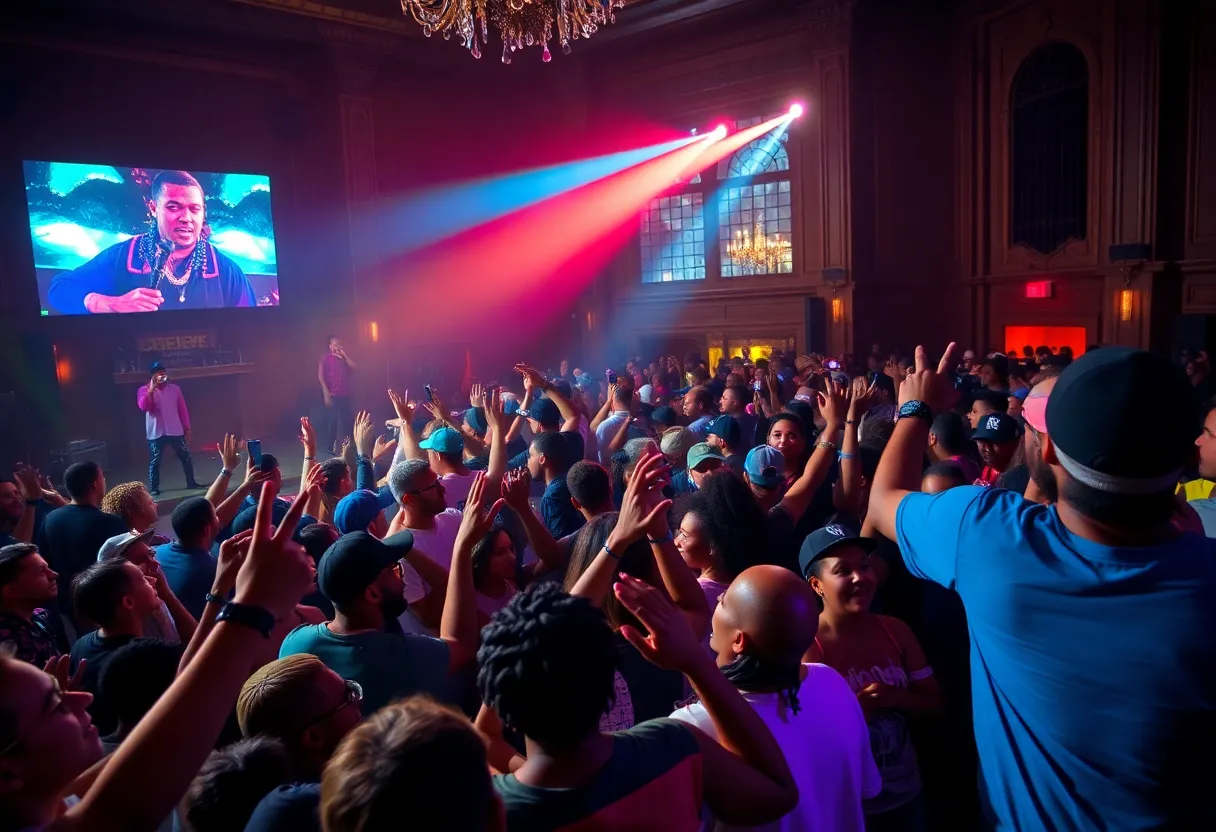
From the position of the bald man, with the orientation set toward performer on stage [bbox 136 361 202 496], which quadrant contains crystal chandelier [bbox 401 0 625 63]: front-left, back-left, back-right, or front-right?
front-right

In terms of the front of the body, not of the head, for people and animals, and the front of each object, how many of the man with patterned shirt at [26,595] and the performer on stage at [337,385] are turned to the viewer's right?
1

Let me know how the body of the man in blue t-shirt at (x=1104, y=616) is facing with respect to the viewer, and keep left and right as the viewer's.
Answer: facing away from the viewer and to the left of the viewer

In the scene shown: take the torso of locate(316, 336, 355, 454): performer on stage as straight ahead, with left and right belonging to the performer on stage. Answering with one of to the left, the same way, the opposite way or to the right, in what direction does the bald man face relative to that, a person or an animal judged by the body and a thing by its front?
the opposite way

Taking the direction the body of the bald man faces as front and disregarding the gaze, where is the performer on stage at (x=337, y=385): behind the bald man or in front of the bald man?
in front

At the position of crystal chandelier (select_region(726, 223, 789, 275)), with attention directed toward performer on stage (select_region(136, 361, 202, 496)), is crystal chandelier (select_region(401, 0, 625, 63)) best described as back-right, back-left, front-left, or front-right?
front-left

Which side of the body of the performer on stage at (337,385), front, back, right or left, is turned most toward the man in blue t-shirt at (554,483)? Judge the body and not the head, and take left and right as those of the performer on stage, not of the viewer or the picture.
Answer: front

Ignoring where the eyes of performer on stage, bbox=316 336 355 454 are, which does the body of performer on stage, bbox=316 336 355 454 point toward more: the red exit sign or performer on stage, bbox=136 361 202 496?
the performer on stage

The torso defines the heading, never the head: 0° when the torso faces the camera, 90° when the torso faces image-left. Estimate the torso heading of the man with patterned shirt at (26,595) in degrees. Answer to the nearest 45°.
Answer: approximately 270°

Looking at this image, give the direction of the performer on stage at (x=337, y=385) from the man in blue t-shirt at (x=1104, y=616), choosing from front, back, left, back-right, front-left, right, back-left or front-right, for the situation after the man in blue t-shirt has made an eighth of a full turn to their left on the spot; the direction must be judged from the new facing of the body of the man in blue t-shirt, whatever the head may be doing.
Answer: front-right

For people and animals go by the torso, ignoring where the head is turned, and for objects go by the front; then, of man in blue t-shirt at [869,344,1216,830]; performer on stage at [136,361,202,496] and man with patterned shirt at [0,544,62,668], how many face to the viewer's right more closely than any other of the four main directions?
1

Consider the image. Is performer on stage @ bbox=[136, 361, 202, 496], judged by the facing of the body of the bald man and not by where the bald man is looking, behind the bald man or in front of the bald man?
in front

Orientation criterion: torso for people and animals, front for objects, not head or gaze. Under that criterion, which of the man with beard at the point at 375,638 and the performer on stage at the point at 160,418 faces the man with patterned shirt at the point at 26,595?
the performer on stage

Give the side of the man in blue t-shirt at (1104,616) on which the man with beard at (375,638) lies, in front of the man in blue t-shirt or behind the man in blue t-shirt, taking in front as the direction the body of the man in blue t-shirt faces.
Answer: in front

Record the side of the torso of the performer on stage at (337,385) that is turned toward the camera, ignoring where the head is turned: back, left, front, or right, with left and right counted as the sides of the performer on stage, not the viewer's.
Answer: front

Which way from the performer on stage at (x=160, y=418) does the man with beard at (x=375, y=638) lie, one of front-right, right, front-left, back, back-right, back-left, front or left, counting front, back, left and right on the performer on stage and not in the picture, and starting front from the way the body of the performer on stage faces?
front
